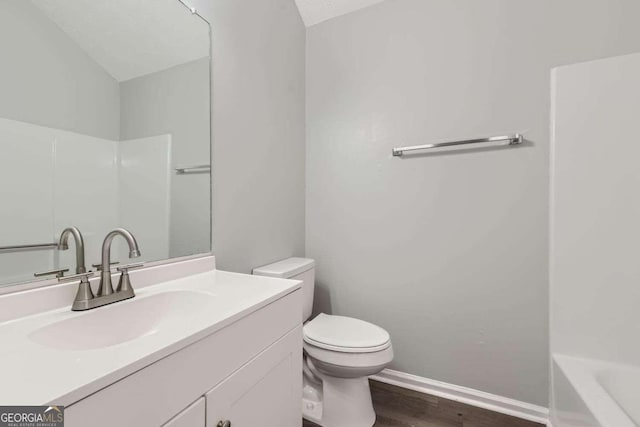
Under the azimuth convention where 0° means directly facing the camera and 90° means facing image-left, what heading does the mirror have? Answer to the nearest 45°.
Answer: approximately 315°

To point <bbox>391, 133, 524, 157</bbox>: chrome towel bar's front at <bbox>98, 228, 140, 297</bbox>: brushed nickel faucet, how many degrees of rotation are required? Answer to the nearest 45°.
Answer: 0° — it already faces it

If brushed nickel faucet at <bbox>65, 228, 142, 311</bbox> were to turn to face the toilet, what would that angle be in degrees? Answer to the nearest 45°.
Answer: approximately 45° to its left

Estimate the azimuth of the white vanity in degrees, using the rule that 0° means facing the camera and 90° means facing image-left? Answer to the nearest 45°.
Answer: approximately 315°

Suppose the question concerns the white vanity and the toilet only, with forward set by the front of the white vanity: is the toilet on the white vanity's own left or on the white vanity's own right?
on the white vanity's own left
